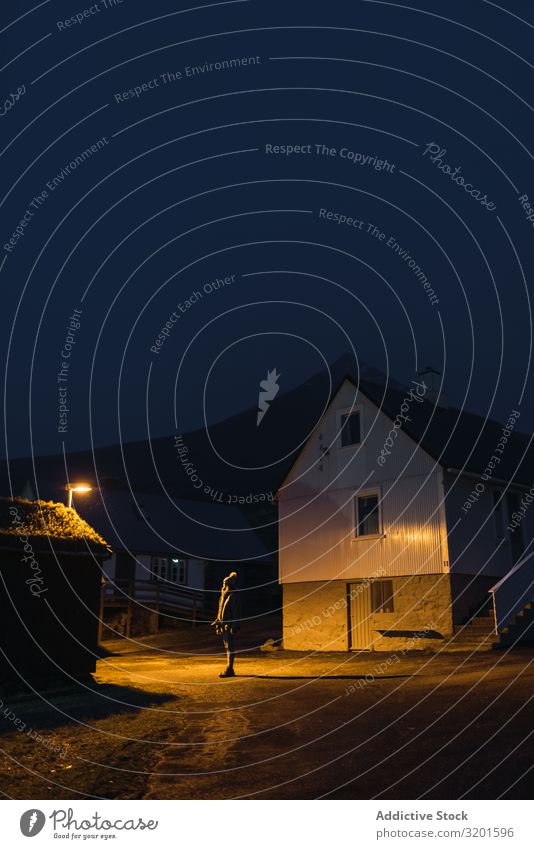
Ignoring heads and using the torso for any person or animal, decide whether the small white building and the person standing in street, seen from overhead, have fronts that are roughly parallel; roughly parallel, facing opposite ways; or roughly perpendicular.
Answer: roughly perpendicular

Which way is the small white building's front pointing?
toward the camera

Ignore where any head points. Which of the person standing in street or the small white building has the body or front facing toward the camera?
the small white building

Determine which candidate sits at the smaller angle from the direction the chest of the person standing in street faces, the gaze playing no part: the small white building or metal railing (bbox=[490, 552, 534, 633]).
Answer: the small white building

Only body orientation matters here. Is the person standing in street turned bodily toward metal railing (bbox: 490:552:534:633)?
no

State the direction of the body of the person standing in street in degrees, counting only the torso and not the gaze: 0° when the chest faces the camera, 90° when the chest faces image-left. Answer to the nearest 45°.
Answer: approximately 90°

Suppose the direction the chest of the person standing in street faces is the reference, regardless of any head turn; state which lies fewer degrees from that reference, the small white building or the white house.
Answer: the small white building

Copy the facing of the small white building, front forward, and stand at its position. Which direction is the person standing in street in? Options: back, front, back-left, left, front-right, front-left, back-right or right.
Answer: front

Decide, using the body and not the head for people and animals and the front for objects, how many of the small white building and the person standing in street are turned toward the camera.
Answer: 1

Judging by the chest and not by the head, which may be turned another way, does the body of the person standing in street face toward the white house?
no

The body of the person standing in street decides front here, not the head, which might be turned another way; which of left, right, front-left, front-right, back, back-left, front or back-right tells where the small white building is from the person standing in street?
right
